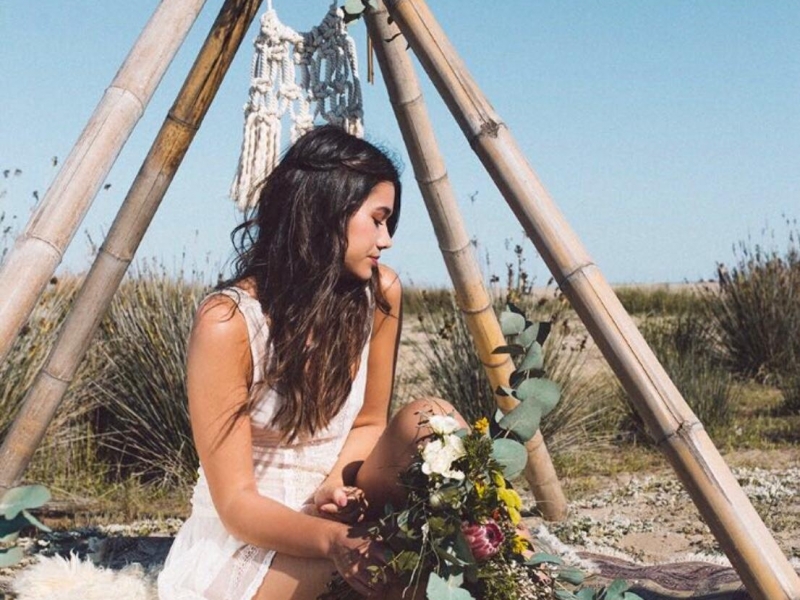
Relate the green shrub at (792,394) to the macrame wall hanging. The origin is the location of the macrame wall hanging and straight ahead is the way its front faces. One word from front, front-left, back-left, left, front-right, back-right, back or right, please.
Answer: back-left

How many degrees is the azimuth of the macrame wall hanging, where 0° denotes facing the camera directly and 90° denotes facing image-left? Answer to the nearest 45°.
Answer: approximately 0°

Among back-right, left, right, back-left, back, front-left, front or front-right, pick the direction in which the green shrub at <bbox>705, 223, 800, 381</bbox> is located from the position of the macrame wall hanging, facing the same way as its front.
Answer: back-left
